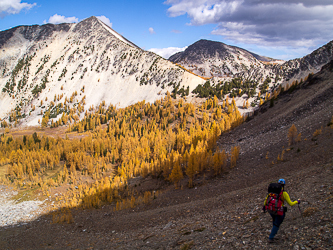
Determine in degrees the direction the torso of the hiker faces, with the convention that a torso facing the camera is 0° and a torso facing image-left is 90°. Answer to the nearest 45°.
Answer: approximately 225°
